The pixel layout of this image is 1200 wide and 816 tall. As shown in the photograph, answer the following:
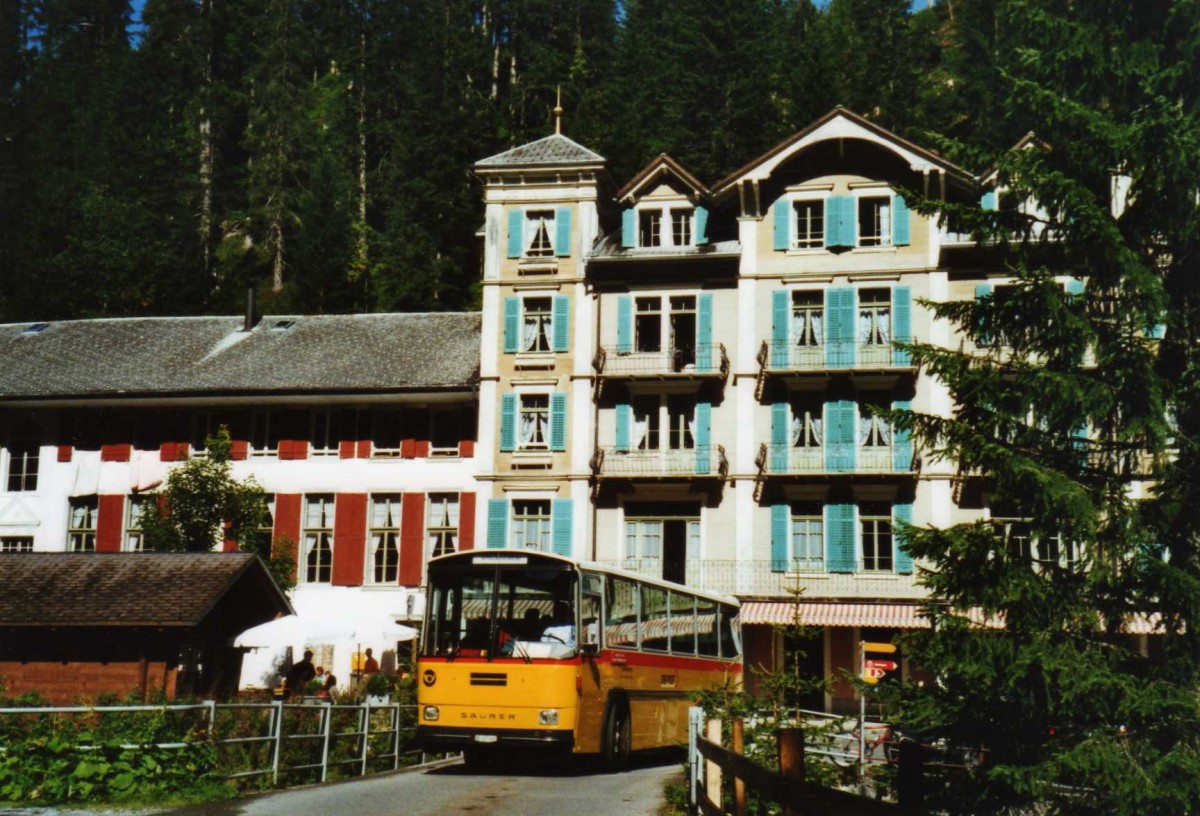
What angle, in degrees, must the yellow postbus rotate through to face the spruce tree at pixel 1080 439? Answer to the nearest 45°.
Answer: approximately 135° to its left

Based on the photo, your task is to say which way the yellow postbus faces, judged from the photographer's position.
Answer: facing the viewer and to the left of the viewer
